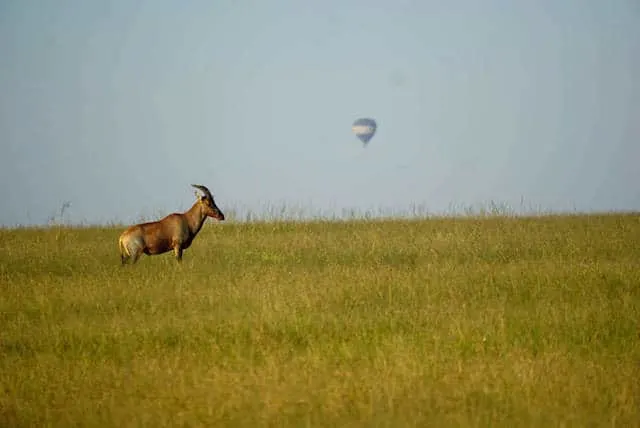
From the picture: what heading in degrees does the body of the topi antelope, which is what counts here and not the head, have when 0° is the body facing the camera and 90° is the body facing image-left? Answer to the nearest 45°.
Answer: approximately 270°
